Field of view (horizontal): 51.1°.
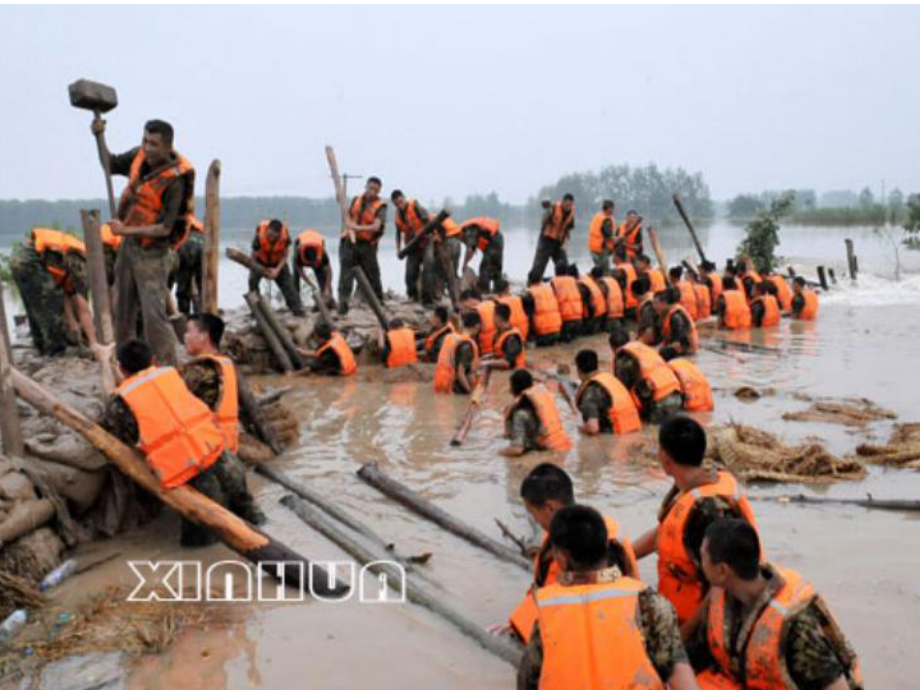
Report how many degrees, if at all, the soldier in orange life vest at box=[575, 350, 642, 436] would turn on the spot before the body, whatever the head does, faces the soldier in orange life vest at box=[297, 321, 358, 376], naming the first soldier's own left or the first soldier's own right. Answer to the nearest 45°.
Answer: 0° — they already face them

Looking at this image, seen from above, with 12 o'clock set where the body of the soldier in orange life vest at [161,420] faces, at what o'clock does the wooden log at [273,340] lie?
The wooden log is roughly at 2 o'clock from the soldier in orange life vest.

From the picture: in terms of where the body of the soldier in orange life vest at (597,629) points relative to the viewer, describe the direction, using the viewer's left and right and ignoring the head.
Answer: facing away from the viewer

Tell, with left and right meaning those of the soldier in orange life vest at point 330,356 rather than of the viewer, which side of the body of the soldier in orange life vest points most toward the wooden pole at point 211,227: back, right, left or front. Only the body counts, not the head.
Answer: front

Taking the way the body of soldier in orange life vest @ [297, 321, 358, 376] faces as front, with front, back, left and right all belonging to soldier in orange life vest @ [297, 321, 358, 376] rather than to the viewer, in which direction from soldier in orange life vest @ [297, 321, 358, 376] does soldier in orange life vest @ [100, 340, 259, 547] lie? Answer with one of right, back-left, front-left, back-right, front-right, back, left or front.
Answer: left

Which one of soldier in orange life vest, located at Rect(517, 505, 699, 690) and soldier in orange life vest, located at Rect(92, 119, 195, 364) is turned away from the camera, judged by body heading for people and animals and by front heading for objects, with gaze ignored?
soldier in orange life vest, located at Rect(517, 505, 699, 690)

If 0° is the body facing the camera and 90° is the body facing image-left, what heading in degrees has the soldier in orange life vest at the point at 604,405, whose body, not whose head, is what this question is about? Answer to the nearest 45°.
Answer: approximately 135°

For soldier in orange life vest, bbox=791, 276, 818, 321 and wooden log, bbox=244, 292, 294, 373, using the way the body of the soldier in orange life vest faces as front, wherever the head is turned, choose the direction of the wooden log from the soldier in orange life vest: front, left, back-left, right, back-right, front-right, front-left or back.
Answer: left

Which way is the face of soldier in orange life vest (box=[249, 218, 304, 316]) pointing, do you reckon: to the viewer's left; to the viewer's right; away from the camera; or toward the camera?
toward the camera
